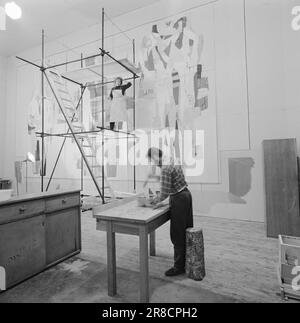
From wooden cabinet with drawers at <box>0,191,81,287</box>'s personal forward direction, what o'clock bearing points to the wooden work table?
The wooden work table is roughly at 12 o'clock from the wooden cabinet with drawers.

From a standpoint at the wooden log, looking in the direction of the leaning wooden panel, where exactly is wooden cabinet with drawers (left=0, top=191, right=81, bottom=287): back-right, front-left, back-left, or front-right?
back-left

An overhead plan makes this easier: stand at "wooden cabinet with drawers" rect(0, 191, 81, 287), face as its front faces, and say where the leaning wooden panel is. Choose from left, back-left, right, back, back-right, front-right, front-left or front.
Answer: front-left

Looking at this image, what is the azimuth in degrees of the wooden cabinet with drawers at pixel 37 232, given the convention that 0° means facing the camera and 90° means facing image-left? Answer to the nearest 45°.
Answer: approximately 315°
